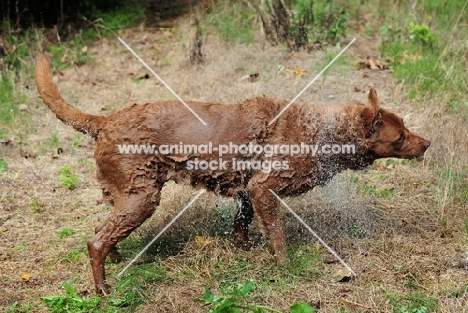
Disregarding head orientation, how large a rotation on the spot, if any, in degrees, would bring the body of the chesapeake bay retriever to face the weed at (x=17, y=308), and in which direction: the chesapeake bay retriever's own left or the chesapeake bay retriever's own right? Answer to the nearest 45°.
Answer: approximately 135° to the chesapeake bay retriever's own right

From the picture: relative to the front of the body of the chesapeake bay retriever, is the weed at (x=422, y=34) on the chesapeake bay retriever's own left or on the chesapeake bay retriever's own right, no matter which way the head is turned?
on the chesapeake bay retriever's own left

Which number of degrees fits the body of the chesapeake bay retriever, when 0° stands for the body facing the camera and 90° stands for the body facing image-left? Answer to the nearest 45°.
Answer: approximately 270°

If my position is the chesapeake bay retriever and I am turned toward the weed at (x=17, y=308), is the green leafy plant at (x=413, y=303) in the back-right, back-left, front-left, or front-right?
back-left

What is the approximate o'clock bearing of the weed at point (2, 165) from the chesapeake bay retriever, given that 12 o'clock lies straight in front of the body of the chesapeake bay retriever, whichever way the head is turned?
The weed is roughly at 7 o'clock from the chesapeake bay retriever.

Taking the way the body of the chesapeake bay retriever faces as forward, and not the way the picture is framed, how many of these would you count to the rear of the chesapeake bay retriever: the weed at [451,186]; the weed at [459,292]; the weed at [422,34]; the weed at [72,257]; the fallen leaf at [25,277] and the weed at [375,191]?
2

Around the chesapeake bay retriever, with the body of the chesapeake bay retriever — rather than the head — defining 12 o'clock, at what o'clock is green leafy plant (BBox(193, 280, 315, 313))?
The green leafy plant is roughly at 3 o'clock from the chesapeake bay retriever.

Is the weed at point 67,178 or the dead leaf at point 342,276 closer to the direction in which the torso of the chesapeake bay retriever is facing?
the dead leaf

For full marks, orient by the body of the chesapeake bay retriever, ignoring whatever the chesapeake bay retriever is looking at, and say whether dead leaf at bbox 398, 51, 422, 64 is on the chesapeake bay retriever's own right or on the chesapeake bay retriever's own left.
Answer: on the chesapeake bay retriever's own left

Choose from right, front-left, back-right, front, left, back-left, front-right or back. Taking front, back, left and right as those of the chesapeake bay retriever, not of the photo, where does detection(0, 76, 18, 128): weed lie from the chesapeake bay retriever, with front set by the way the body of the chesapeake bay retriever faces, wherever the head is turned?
back-left
